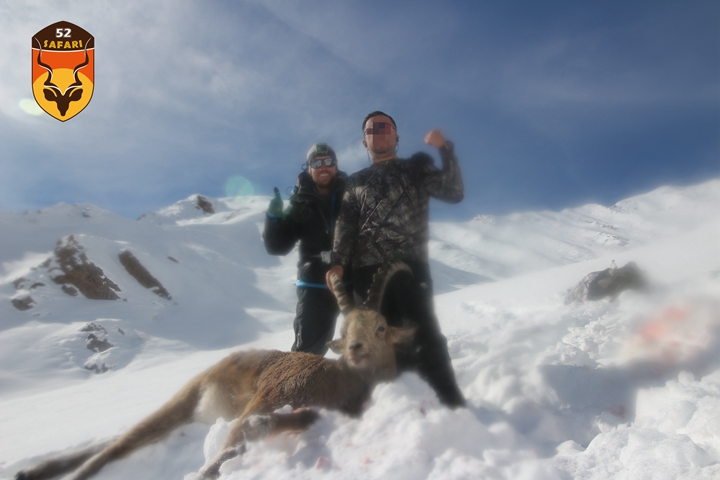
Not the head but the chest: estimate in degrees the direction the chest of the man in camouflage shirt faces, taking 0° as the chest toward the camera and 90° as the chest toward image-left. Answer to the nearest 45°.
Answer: approximately 0°

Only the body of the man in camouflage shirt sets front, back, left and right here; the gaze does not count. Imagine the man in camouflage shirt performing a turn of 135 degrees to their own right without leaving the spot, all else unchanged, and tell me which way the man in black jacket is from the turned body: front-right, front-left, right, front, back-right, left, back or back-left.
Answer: front

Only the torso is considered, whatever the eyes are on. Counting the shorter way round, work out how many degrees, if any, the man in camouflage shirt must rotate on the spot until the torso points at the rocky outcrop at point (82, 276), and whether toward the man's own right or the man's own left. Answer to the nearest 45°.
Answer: approximately 135° to the man's own right

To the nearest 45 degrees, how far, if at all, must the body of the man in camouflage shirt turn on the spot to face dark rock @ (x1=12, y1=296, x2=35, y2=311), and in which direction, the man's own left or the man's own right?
approximately 135° to the man's own right

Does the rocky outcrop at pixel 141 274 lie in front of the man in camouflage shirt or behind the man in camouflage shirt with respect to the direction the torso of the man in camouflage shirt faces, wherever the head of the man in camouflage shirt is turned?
behind
